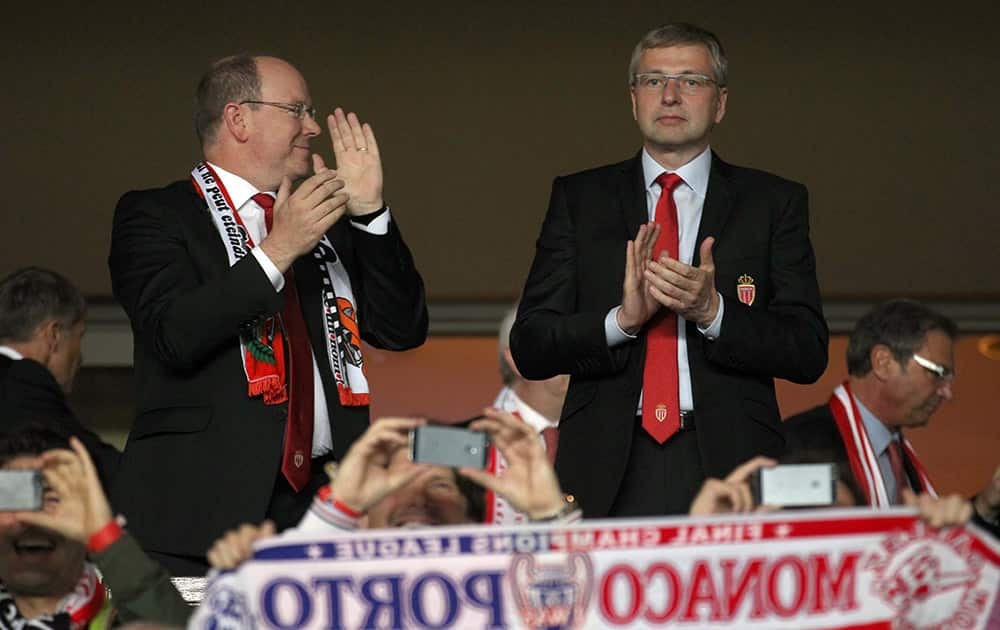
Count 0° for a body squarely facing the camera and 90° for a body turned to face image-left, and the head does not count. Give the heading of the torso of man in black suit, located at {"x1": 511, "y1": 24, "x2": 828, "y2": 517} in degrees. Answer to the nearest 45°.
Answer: approximately 0°

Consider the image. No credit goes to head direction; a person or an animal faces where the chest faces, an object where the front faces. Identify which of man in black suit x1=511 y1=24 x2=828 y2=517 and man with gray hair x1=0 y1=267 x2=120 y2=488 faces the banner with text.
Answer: the man in black suit

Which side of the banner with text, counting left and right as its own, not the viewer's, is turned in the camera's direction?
back

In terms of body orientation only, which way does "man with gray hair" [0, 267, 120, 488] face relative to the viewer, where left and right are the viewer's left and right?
facing away from the viewer and to the right of the viewer

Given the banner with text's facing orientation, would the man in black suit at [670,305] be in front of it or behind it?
in front

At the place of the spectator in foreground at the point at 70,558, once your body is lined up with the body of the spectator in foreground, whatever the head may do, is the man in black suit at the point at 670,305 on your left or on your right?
on your left

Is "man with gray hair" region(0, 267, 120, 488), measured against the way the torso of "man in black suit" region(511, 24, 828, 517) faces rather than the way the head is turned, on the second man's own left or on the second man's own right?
on the second man's own right

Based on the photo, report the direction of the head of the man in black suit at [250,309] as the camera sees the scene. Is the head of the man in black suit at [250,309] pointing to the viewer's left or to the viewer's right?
to the viewer's right

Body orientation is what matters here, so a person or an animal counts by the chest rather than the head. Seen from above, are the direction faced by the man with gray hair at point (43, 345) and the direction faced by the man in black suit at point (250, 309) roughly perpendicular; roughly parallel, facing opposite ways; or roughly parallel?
roughly perpendicular

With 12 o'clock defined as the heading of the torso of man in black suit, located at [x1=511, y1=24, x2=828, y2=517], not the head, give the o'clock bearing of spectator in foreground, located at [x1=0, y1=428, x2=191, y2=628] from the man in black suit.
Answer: The spectator in foreground is roughly at 2 o'clock from the man in black suit.
